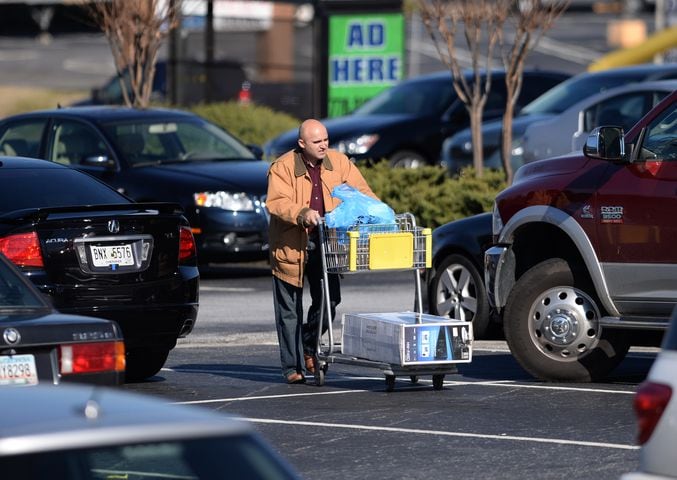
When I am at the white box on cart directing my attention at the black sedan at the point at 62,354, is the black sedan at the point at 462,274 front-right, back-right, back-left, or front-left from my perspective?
back-right

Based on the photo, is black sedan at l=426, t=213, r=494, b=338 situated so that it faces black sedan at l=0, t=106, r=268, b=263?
no

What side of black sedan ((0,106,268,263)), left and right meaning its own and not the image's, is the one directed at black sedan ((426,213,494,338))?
front

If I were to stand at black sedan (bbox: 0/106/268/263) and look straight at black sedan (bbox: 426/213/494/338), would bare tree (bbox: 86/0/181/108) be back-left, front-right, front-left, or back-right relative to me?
back-left

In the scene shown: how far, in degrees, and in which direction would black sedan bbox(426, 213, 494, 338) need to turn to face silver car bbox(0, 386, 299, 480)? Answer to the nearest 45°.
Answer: approximately 45° to its left

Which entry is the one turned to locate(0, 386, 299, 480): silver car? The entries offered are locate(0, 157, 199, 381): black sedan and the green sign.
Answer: the green sign

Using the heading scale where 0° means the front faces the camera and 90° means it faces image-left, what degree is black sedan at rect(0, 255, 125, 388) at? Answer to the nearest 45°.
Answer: approximately 135°

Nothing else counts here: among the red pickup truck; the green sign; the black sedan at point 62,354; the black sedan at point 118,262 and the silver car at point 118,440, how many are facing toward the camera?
1

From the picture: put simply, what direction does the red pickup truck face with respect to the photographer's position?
facing to the left of the viewer

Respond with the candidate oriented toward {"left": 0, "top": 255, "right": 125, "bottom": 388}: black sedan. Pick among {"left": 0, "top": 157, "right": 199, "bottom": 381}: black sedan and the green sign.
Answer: the green sign

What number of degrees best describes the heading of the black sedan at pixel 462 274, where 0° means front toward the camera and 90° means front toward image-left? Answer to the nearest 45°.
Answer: approximately 45°

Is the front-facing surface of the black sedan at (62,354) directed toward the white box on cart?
no

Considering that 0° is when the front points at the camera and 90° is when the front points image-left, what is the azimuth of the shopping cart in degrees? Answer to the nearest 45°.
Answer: approximately 315°

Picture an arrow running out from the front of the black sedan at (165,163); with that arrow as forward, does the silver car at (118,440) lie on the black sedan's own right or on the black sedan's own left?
on the black sedan's own right

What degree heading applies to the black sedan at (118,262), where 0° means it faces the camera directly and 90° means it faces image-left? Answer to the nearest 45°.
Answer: approximately 135°

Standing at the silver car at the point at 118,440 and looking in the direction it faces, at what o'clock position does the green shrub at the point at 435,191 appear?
The green shrub is roughly at 2 o'clock from the silver car.

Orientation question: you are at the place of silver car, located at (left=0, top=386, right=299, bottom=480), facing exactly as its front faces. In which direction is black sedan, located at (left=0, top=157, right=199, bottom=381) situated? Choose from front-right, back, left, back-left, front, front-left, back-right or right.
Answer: front-right

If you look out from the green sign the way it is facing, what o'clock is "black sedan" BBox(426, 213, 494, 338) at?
The black sedan is roughly at 12 o'clock from the green sign.

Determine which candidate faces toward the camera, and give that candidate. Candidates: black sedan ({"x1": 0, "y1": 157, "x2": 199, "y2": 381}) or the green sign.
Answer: the green sign

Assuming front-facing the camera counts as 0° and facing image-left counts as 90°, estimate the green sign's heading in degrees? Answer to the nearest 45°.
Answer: approximately 0°

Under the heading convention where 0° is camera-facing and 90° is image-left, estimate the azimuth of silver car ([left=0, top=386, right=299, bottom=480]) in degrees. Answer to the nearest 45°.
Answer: approximately 135°
